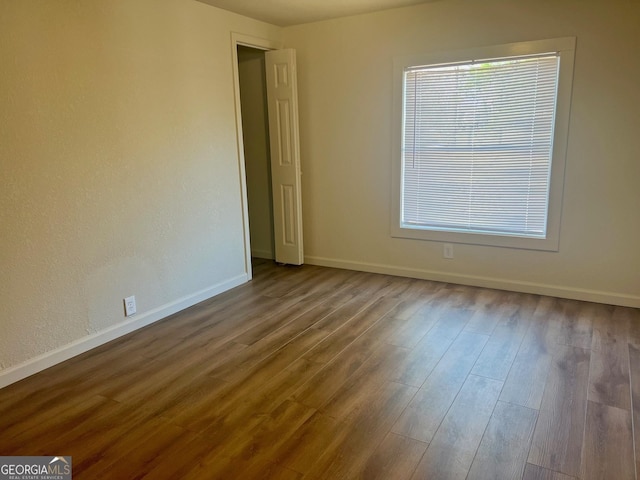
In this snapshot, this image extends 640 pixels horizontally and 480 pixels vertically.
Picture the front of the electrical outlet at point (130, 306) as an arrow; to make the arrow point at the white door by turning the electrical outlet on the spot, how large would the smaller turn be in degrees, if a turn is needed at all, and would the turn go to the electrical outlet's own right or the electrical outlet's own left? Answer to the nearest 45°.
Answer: approximately 90° to the electrical outlet's own left

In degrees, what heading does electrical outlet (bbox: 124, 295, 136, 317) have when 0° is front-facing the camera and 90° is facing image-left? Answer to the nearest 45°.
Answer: approximately 315°
